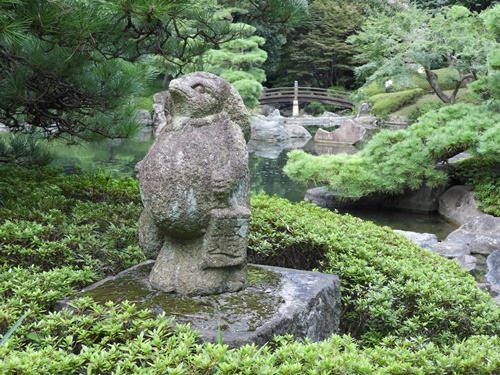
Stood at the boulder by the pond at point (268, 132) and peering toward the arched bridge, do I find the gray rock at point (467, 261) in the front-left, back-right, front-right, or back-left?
back-right

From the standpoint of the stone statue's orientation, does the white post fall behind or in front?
behind

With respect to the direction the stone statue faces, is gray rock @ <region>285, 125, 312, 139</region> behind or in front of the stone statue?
behind

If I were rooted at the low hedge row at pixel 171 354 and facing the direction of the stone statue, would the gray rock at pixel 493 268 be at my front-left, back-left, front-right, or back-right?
front-right

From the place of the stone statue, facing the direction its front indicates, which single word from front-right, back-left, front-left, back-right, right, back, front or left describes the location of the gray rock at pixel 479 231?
back

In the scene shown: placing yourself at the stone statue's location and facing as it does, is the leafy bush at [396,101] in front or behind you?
behind

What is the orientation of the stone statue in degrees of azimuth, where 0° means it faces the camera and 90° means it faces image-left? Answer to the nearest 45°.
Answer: approximately 45°

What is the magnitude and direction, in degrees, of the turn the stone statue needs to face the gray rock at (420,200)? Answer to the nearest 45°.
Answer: approximately 180°

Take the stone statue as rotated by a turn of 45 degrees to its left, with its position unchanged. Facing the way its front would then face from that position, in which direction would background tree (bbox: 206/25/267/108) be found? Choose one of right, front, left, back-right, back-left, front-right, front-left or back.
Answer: back

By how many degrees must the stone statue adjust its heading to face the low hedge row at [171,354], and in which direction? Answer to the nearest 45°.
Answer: approximately 45° to its left

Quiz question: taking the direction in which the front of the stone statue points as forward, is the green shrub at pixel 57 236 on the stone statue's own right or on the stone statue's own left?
on the stone statue's own right

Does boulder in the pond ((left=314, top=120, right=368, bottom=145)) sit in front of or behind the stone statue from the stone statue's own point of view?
behind
